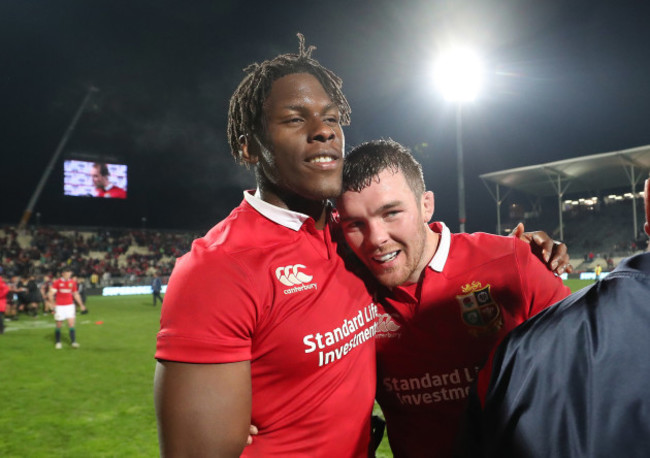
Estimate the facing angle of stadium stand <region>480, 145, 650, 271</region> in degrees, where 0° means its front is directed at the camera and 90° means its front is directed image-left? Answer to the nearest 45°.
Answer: approximately 45°

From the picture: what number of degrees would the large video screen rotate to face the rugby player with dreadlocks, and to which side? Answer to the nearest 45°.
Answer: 0° — it already faces them

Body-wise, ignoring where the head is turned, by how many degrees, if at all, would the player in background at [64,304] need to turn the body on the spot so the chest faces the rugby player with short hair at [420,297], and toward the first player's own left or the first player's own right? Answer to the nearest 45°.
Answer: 0° — they already face them

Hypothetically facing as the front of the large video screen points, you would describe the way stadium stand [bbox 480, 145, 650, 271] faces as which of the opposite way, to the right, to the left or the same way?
to the right

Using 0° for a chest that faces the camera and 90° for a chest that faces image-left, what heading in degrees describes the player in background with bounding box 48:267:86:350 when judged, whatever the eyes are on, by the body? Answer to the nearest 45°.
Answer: approximately 0°

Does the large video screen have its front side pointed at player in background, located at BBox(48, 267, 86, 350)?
yes

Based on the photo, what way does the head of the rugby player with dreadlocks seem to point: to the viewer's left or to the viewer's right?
to the viewer's right

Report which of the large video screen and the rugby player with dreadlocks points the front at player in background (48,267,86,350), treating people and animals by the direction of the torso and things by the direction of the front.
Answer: the large video screen
